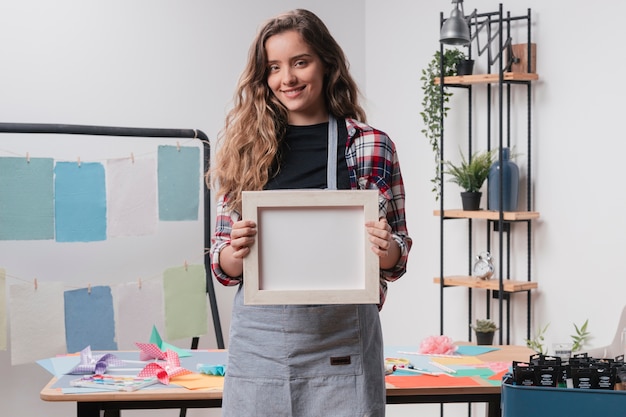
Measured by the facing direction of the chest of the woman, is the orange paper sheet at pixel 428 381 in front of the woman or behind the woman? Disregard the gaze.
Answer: behind

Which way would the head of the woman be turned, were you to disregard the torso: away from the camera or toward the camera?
toward the camera

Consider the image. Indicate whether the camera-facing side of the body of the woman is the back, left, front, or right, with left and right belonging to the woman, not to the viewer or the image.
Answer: front

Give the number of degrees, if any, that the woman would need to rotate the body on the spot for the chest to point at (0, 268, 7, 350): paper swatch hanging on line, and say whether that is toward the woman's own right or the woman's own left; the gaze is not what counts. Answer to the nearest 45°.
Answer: approximately 135° to the woman's own right

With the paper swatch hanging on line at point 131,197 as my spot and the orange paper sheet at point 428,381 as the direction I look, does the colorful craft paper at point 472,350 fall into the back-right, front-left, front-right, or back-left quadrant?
front-left

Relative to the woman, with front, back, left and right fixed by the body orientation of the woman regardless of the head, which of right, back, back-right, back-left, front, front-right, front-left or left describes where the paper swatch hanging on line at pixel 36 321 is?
back-right

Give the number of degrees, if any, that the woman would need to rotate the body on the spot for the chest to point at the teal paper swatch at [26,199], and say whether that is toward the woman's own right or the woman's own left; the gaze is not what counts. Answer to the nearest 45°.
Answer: approximately 135° to the woman's own right

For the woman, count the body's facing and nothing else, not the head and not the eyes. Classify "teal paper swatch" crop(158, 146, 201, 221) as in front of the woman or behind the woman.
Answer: behind

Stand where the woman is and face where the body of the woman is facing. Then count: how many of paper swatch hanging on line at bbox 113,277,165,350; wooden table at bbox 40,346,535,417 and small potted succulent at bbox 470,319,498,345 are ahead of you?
0

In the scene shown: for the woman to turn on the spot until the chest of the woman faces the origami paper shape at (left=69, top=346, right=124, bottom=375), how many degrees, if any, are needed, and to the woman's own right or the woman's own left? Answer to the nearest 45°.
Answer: approximately 135° to the woman's own right
